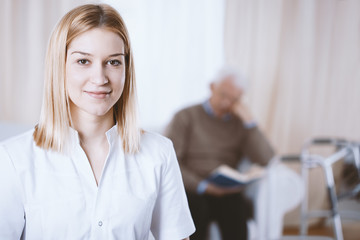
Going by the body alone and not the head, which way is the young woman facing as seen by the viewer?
toward the camera

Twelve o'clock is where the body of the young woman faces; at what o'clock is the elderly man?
The elderly man is roughly at 7 o'clock from the young woman.

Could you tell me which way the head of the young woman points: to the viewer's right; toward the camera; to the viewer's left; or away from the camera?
toward the camera
